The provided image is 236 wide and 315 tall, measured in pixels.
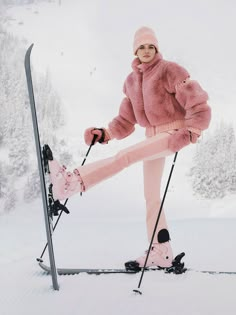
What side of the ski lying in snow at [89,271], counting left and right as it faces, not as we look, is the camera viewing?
left

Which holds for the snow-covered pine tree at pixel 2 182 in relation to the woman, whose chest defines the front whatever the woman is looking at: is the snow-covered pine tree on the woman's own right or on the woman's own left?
on the woman's own right

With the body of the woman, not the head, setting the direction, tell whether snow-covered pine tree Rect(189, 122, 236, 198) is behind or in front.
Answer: behind

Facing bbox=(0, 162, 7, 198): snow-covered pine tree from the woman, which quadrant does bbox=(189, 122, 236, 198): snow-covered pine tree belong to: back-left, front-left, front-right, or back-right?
front-right
